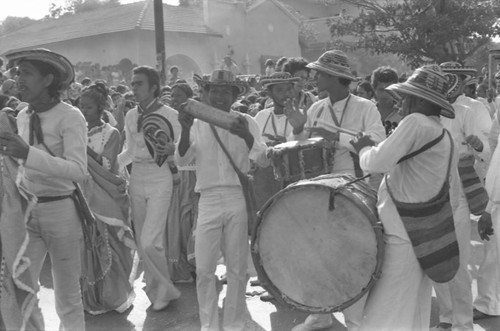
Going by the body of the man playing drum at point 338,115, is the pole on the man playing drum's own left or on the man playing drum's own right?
on the man playing drum's own right

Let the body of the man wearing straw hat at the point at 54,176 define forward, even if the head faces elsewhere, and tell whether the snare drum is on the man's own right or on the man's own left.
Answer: on the man's own left

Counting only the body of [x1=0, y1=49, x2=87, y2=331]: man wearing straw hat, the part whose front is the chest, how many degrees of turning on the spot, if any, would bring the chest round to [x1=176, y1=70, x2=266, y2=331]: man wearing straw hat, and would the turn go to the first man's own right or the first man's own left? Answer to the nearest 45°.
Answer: approximately 135° to the first man's own left

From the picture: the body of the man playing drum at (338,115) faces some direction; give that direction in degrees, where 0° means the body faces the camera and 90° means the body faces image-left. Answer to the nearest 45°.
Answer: approximately 45°

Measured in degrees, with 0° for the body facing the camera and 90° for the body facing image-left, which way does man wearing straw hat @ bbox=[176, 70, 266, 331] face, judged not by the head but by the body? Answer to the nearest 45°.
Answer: approximately 0°

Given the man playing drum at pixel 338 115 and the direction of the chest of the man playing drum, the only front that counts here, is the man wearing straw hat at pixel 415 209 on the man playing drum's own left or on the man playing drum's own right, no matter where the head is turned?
on the man playing drum's own left

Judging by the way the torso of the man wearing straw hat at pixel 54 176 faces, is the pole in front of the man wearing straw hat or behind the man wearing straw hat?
behind

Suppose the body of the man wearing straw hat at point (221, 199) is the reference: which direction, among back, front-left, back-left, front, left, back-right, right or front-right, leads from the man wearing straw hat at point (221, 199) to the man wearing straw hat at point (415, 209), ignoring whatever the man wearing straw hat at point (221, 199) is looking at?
front-left
